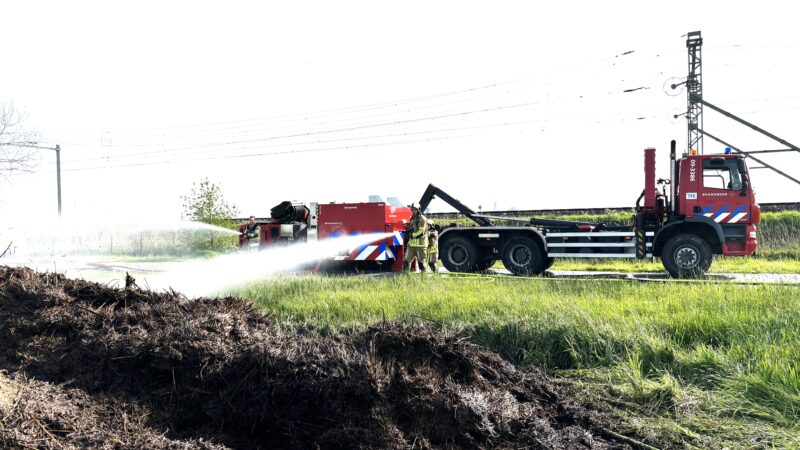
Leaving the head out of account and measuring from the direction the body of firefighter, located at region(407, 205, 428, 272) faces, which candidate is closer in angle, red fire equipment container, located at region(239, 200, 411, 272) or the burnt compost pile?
the red fire equipment container

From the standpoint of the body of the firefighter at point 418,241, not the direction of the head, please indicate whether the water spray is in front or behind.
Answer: in front

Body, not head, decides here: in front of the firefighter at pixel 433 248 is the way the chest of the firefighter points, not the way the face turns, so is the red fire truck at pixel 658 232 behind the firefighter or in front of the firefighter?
behind

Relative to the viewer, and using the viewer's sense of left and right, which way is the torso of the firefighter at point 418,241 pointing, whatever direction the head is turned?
facing to the left of the viewer

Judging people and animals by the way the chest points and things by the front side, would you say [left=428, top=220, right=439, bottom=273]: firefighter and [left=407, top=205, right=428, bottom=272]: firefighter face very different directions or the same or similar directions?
same or similar directions

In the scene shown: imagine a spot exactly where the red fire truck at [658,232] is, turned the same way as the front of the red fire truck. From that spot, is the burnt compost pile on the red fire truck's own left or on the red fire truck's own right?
on the red fire truck's own right

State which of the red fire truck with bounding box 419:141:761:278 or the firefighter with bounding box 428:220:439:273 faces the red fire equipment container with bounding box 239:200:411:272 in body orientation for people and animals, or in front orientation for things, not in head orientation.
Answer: the firefighter

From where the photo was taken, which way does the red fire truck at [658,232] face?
to the viewer's right

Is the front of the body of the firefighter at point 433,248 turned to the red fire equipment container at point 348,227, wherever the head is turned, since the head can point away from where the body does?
yes

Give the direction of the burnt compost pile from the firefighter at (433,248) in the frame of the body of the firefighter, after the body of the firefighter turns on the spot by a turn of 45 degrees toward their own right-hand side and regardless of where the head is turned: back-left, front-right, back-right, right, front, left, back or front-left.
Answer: back-left

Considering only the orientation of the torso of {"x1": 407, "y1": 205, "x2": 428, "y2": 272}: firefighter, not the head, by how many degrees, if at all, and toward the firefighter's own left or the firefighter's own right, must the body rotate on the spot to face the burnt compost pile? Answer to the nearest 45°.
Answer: approximately 90° to the firefighter's own left

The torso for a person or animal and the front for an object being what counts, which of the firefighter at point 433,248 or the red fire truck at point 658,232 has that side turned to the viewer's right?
the red fire truck

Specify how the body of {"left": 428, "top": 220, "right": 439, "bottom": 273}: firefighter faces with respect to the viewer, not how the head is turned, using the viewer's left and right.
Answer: facing to the left of the viewer

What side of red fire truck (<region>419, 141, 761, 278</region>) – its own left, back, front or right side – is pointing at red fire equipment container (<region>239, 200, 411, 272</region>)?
back

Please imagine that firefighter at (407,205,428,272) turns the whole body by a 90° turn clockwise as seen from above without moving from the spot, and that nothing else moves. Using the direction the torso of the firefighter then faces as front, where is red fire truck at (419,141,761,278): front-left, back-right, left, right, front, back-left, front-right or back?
right

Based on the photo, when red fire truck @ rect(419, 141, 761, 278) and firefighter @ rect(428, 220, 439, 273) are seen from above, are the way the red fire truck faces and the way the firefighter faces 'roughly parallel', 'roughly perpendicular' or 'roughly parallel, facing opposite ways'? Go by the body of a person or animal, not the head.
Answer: roughly parallel, facing opposite ways
